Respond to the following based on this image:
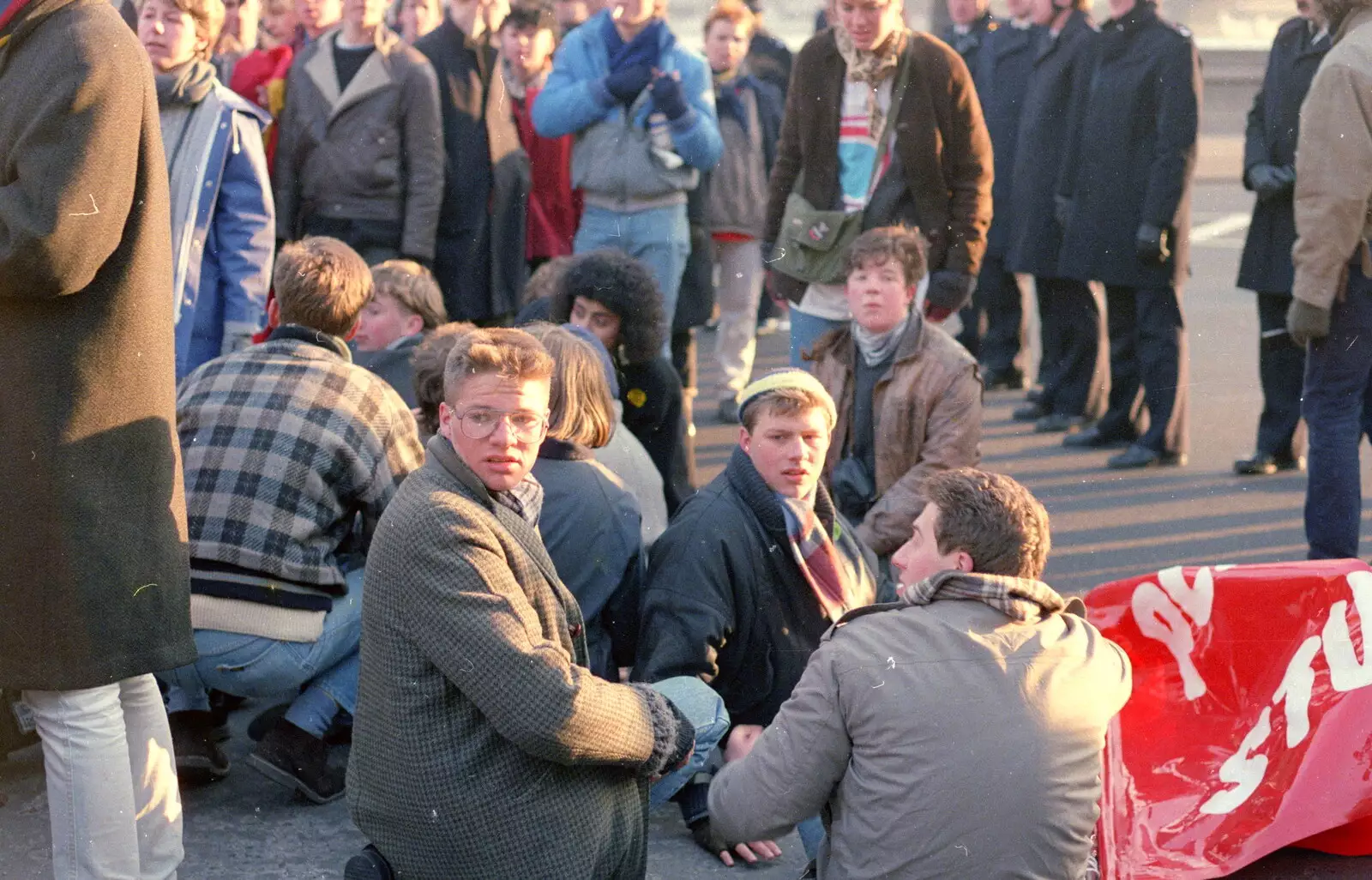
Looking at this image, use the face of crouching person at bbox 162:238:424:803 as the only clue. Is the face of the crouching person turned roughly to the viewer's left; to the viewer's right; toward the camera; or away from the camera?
away from the camera

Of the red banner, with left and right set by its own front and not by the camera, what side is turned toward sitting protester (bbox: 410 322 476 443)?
right

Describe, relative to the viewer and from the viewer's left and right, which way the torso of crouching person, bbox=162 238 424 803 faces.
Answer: facing away from the viewer and to the right of the viewer

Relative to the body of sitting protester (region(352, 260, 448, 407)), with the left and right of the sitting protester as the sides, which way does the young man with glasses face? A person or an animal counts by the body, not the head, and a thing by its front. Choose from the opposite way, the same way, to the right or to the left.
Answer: the opposite way

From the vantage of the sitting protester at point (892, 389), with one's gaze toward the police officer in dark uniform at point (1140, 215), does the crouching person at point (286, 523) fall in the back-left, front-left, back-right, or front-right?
back-left

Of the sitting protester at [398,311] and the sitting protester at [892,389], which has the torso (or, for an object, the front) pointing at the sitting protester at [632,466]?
the sitting protester at [892,389]

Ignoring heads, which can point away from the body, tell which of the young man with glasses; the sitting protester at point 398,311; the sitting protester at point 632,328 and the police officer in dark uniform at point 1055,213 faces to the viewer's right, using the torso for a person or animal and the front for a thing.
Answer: the young man with glasses

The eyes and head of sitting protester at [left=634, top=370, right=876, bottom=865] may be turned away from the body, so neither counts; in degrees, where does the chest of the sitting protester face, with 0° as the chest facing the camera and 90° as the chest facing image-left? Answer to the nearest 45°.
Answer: approximately 315°

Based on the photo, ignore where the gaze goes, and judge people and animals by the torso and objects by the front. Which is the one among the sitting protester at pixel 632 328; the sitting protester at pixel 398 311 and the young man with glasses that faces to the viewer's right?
the young man with glasses

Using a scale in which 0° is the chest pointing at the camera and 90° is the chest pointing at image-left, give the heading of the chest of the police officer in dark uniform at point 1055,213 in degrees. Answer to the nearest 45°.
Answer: approximately 90°

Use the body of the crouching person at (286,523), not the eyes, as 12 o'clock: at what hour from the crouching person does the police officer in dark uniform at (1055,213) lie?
The police officer in dark uniform is roughly at 12 o'clock from the crouching person.

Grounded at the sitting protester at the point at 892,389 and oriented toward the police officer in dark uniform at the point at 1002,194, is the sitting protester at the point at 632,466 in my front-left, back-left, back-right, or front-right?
back-left

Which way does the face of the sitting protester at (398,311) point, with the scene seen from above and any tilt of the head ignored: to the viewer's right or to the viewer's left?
to the viewer's left

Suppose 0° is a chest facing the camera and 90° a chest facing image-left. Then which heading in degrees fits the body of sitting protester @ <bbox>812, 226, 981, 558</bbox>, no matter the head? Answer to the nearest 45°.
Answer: approximately 45°

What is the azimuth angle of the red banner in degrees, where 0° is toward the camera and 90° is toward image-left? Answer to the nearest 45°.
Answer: approximately 0°
